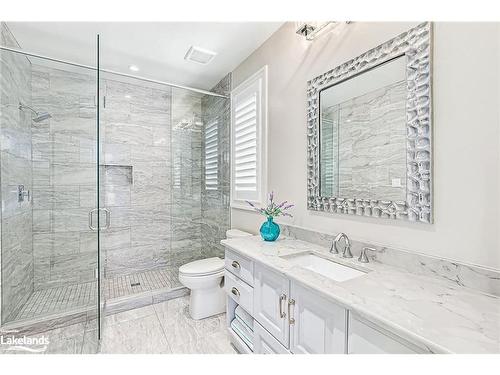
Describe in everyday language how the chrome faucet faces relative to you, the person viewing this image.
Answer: facing the viewer and to the left of the viewer

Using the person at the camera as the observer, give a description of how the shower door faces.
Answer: facing the viewer and to the right of the viewer

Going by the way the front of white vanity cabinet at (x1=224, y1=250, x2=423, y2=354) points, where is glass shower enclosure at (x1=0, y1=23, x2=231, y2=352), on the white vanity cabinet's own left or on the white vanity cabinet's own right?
on the white vanity cabinet's own right

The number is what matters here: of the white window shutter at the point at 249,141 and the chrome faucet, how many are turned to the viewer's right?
0
